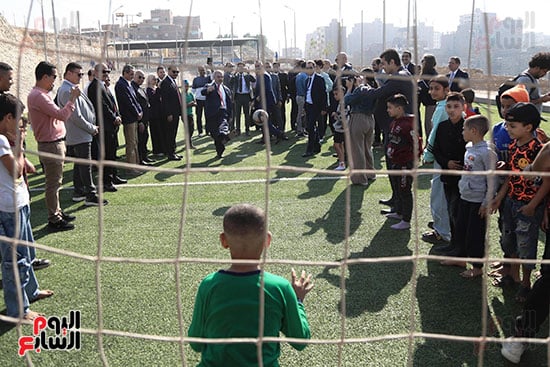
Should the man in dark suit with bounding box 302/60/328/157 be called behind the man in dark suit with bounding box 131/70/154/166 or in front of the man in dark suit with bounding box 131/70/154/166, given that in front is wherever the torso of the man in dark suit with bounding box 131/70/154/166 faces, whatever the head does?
in front

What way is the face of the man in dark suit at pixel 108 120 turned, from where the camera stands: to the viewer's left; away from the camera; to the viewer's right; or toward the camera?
to the viewer's right

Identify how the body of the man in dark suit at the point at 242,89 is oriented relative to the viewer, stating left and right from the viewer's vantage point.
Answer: facing the viewer

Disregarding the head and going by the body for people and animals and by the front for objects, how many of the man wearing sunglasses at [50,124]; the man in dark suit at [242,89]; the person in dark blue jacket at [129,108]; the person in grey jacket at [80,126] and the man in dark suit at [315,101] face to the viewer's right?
3

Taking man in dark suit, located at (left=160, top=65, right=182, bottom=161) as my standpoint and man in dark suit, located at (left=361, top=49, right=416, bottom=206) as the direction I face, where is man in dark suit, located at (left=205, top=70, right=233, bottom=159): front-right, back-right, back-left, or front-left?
front-left

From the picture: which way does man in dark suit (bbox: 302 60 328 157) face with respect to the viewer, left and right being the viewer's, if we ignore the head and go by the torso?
facing the viewer and to the left of the viewer

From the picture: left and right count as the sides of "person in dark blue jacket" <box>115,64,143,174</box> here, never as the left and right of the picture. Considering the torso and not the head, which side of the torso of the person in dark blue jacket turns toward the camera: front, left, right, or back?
right

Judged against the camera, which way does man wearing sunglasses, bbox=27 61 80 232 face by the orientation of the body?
to the viewer's right

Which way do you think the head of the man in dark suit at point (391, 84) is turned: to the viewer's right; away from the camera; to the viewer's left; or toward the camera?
to the viewer's left

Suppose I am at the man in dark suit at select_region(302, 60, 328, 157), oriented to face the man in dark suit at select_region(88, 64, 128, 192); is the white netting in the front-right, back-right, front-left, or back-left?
front-left

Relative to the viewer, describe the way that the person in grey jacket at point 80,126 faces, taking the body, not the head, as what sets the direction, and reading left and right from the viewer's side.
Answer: facing to the right of the viewer

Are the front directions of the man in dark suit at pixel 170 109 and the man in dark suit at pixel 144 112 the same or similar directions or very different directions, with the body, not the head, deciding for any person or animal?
same or similar directions

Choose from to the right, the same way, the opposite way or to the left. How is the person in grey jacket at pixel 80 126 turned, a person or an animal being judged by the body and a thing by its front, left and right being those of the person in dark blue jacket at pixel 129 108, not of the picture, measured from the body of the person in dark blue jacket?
the same way
